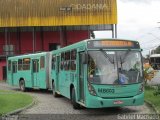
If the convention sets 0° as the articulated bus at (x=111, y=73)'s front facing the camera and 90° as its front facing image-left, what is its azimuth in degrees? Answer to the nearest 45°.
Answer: approximately 315°
